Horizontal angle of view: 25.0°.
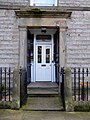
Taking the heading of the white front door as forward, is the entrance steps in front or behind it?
in front

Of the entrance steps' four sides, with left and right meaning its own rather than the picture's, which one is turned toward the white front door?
back

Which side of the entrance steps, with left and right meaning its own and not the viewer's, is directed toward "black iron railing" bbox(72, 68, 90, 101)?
left

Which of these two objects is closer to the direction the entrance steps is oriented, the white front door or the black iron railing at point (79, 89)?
the black iron railing

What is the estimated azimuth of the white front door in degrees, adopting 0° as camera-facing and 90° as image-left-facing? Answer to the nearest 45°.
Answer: approximately 0°

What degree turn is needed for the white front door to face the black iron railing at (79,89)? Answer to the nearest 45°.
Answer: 0° — it already faces it
